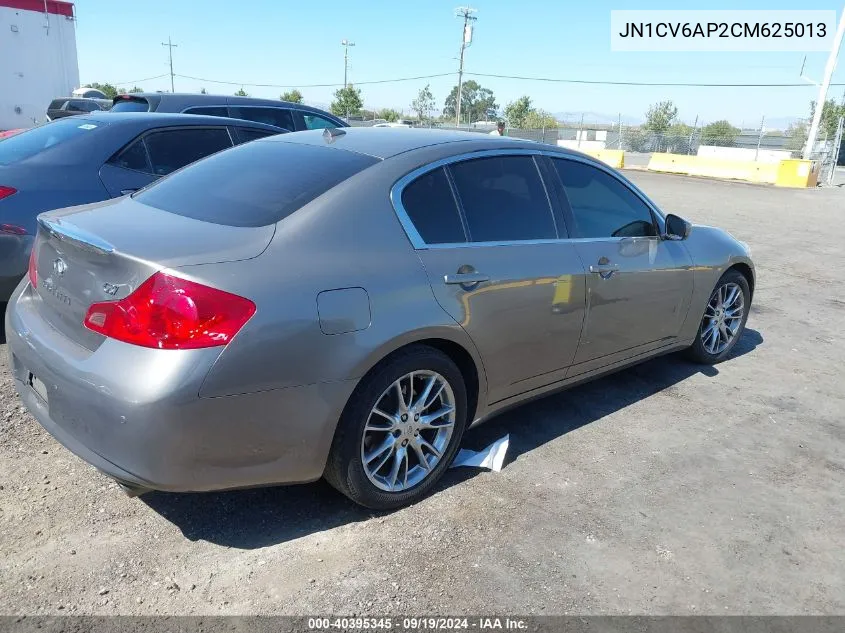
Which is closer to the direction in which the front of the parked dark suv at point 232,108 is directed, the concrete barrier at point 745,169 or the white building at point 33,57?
the concrete barrier

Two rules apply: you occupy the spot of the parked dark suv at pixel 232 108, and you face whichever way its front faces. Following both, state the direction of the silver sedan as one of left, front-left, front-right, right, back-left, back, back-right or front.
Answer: back-right

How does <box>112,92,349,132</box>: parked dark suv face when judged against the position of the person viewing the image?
facing away from the viewer and to the right of the viewer

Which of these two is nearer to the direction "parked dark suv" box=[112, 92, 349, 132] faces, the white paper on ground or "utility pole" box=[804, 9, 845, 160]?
the utility pole

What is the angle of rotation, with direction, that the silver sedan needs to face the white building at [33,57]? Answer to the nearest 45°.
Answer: approximately 90° to its left

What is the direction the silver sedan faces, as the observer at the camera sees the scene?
facing away from the viewer and to the right of the viewer
